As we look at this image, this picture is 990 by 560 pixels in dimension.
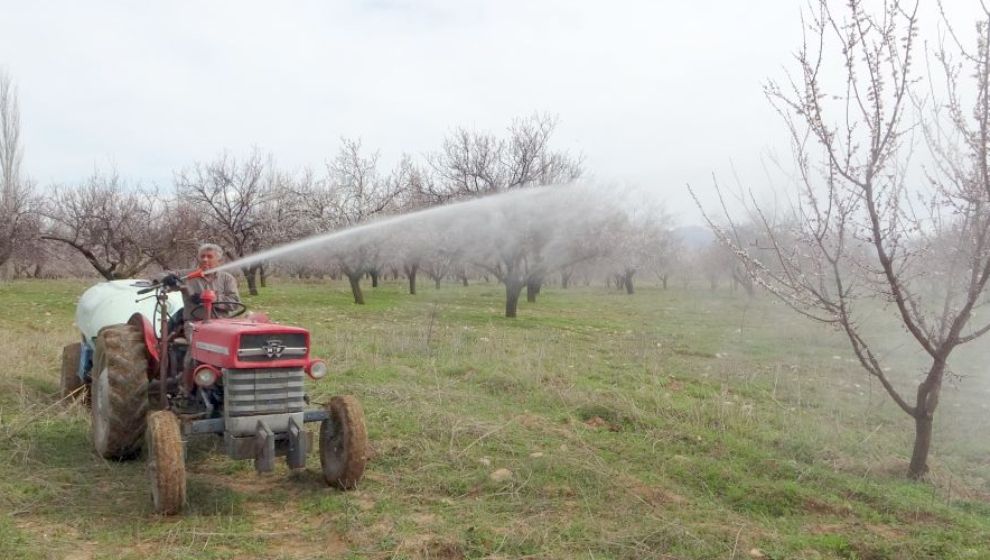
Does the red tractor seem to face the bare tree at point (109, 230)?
no

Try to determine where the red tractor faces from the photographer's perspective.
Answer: facing the viewer and to the right of the viewer
